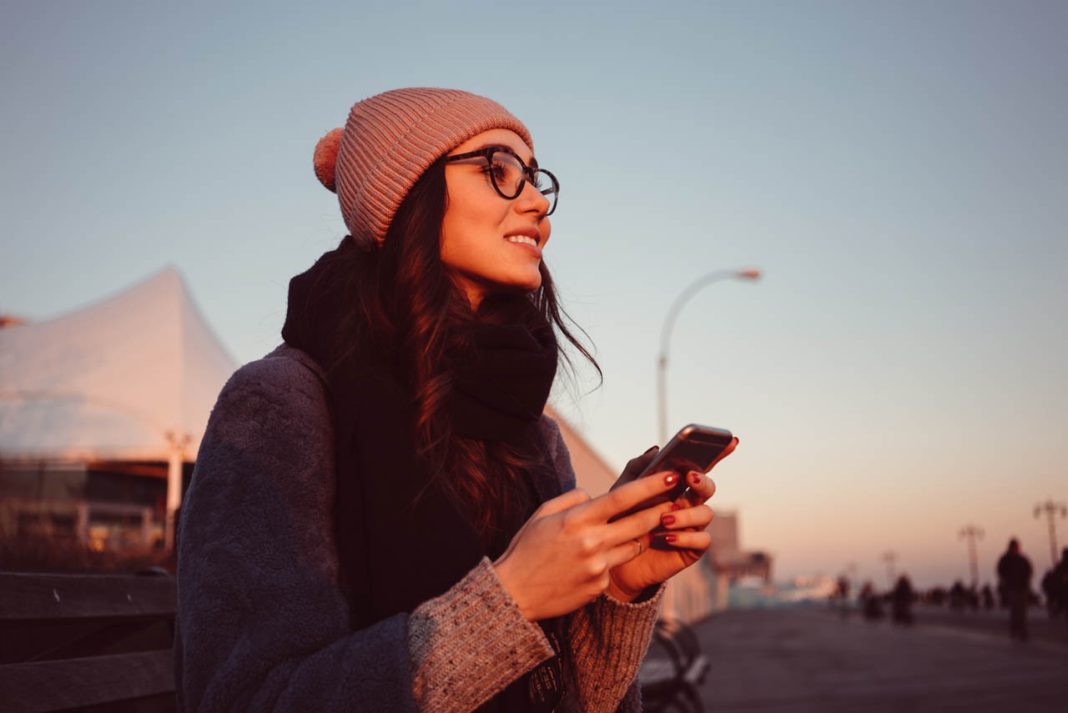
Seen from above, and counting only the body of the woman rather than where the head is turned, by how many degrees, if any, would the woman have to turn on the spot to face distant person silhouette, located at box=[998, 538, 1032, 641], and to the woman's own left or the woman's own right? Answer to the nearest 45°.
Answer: approximately 90° to the woman's own left

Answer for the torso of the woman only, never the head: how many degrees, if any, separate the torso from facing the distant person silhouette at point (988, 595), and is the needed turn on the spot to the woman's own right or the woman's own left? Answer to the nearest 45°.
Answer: approximately 90° to the woman's own left

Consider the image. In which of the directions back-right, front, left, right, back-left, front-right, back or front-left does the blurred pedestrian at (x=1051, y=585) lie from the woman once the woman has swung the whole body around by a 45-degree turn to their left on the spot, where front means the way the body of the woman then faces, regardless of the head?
front-left

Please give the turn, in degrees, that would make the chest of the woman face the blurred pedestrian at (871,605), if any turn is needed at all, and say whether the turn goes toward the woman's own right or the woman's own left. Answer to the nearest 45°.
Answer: approximately 90° to the woman's own left

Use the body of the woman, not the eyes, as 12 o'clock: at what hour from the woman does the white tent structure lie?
The white tent structure is roughly at 7 o'clock from the woman.

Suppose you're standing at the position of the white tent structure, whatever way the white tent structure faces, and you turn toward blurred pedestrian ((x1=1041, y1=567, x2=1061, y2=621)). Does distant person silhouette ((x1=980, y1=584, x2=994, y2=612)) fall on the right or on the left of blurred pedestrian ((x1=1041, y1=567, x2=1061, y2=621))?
left

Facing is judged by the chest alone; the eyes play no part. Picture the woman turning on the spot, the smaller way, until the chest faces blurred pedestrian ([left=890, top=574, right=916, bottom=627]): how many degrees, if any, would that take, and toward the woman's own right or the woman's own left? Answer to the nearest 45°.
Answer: approximately 90° to the woman's own left

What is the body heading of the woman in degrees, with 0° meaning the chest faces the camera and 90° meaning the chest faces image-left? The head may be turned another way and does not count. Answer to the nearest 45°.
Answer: approximately 315°

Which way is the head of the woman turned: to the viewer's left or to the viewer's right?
to the viewer's right

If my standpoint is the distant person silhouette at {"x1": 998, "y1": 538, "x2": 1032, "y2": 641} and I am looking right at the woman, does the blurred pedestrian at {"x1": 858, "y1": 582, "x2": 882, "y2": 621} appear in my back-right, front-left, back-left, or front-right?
back-right
